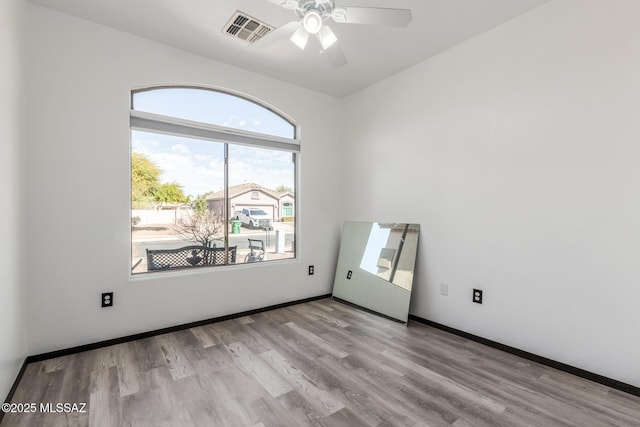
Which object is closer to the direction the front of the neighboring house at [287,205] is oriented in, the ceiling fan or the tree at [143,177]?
the ceiling fan

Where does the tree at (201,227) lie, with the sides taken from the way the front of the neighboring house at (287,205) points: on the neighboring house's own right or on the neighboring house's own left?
on the neighboring house's own right

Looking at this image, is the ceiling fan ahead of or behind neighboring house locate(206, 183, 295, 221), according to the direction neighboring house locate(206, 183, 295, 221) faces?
ahead
